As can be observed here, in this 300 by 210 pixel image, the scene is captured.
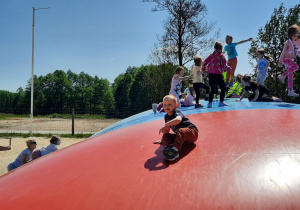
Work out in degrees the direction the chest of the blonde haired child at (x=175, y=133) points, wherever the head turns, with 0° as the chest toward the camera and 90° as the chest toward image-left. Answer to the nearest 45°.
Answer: approximately 45°

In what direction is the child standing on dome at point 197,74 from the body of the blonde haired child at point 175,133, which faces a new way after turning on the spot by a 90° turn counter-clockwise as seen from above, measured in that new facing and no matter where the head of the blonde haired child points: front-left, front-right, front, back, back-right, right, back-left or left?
back-left

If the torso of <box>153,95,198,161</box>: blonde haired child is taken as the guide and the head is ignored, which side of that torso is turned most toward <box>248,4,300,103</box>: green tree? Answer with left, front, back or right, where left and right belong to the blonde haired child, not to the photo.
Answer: back

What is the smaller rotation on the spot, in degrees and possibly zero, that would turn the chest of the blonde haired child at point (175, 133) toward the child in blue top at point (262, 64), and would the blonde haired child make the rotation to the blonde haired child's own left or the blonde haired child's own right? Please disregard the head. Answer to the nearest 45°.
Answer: approximately 180°

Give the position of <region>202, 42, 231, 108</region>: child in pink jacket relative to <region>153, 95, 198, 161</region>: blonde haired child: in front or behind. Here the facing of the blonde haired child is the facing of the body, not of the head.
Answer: behind

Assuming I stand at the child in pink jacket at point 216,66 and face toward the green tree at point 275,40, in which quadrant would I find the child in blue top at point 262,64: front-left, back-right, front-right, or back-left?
front-right
